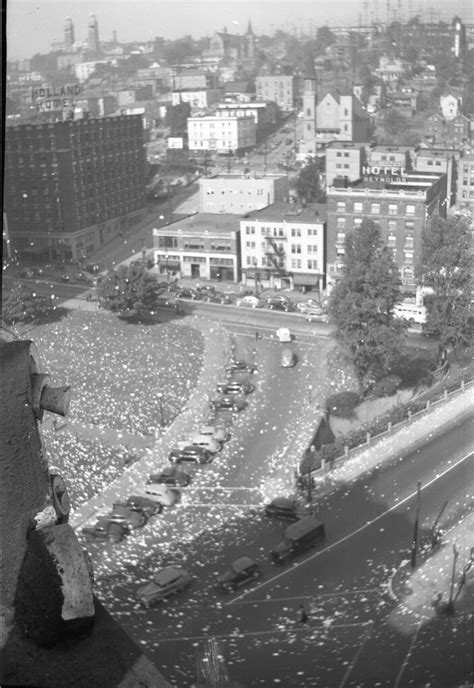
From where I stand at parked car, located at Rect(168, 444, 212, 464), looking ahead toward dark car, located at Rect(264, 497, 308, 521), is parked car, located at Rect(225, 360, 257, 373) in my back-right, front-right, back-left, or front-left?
back-left

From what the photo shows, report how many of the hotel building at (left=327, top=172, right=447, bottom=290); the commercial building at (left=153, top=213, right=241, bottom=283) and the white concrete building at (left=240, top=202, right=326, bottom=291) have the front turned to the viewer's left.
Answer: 0

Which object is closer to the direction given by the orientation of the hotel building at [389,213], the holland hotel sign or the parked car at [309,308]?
the parked car

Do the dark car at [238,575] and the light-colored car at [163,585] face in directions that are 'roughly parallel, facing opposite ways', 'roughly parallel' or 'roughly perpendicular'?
roughly parallel

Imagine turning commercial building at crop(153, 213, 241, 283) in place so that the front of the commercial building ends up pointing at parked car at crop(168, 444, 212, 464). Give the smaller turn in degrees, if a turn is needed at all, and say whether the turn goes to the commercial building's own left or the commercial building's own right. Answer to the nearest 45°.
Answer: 0° — it already faces it

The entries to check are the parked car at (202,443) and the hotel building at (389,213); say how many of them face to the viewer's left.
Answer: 1

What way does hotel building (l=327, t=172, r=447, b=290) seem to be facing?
toward the camera

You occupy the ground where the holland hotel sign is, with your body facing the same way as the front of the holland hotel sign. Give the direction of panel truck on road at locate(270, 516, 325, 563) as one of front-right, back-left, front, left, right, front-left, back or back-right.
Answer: front

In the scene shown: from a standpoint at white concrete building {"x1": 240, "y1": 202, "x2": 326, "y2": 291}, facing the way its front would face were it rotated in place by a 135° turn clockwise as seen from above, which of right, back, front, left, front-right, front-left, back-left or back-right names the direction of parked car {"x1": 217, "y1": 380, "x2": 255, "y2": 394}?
back-left

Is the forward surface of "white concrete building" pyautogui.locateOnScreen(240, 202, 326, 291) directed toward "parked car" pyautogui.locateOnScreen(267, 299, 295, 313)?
yes

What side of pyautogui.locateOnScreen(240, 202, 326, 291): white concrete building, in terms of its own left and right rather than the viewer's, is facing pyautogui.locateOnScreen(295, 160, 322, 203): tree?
back

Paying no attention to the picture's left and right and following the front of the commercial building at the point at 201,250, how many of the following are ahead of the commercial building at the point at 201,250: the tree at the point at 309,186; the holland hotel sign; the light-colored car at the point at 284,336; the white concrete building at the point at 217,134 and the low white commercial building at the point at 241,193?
1

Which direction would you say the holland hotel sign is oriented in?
toward the camera

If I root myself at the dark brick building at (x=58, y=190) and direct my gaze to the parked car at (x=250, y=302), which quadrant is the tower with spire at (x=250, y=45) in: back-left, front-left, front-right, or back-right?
back-left

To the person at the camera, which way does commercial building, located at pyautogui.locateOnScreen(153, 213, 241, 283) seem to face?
facing the viewer
